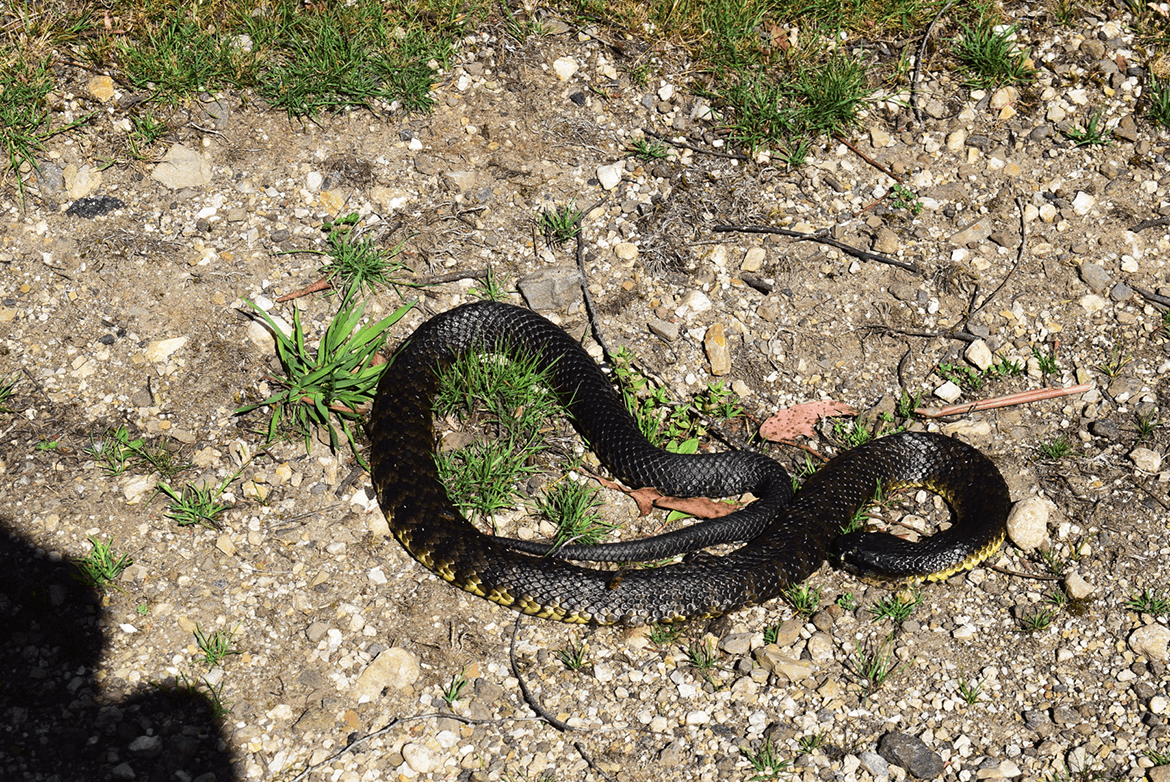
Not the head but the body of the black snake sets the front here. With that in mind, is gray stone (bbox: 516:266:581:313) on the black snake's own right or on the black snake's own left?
on the black snake's own right

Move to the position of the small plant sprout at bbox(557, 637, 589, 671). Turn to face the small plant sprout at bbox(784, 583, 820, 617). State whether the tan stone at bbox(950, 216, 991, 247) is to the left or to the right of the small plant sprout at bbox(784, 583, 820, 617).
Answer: left

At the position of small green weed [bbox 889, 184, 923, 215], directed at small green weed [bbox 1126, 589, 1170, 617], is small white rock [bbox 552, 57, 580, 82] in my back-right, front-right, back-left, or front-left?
back-right

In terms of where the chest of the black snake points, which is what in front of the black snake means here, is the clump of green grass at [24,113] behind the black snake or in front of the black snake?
in front

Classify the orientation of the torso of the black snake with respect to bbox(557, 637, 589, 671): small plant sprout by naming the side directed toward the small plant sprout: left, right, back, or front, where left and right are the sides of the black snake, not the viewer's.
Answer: left

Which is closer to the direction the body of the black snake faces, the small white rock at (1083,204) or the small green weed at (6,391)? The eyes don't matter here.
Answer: the small green weed

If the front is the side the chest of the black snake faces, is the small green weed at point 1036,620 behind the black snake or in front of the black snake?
behind

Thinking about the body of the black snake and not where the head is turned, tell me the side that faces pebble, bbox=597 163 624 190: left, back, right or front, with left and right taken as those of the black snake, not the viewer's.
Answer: right

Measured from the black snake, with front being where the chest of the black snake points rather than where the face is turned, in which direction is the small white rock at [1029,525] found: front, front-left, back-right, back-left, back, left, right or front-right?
back

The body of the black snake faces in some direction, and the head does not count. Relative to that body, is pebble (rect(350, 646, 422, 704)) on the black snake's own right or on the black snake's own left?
on the black snake's own left

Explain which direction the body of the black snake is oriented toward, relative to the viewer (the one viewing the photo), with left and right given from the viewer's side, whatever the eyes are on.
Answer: facing to the left of the viewer

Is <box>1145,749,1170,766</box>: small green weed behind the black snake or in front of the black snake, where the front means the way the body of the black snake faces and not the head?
behind

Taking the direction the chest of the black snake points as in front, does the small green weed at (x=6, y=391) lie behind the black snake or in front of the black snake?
in front

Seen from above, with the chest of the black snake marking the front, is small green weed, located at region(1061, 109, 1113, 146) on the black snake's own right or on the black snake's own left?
on the black snake's own right
